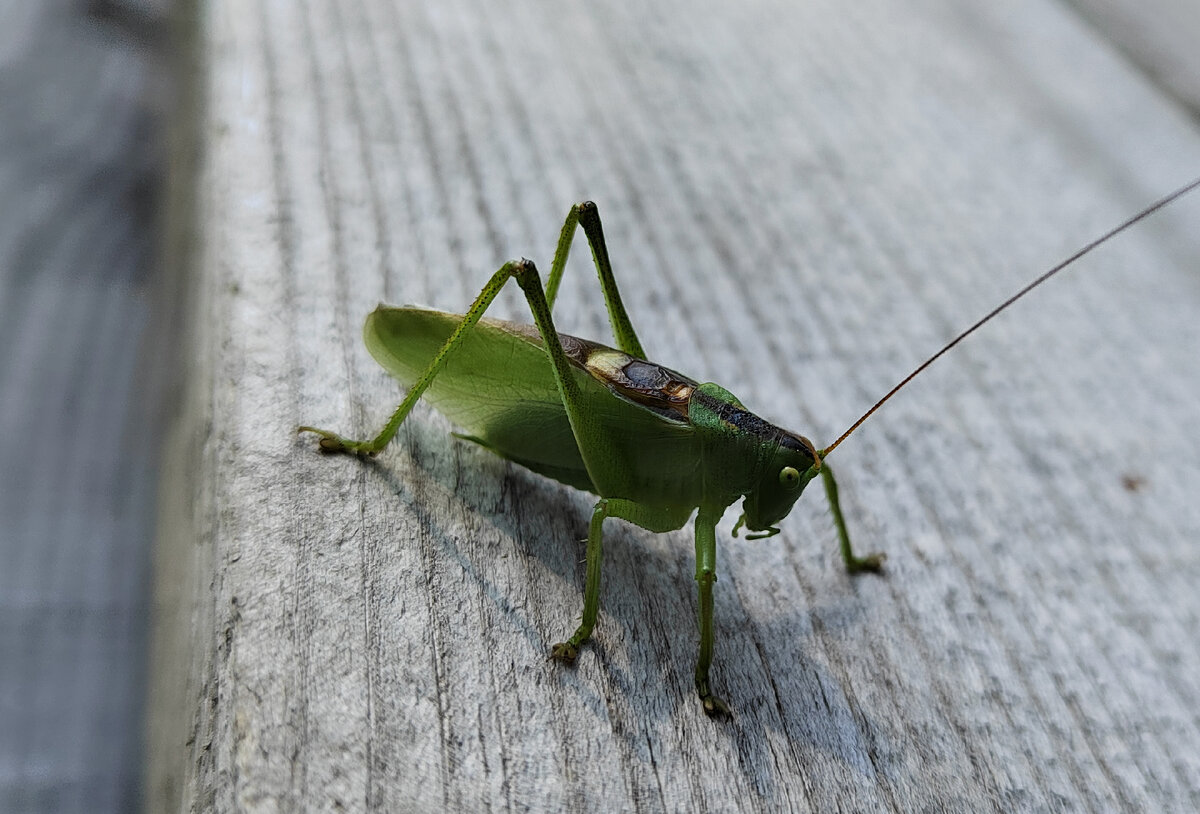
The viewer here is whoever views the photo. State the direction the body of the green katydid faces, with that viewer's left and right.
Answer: facing the viewer and to the right of the viewer
